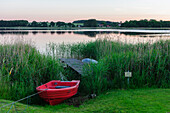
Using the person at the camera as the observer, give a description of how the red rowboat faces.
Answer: facing the viewer and to the left of the viewer
